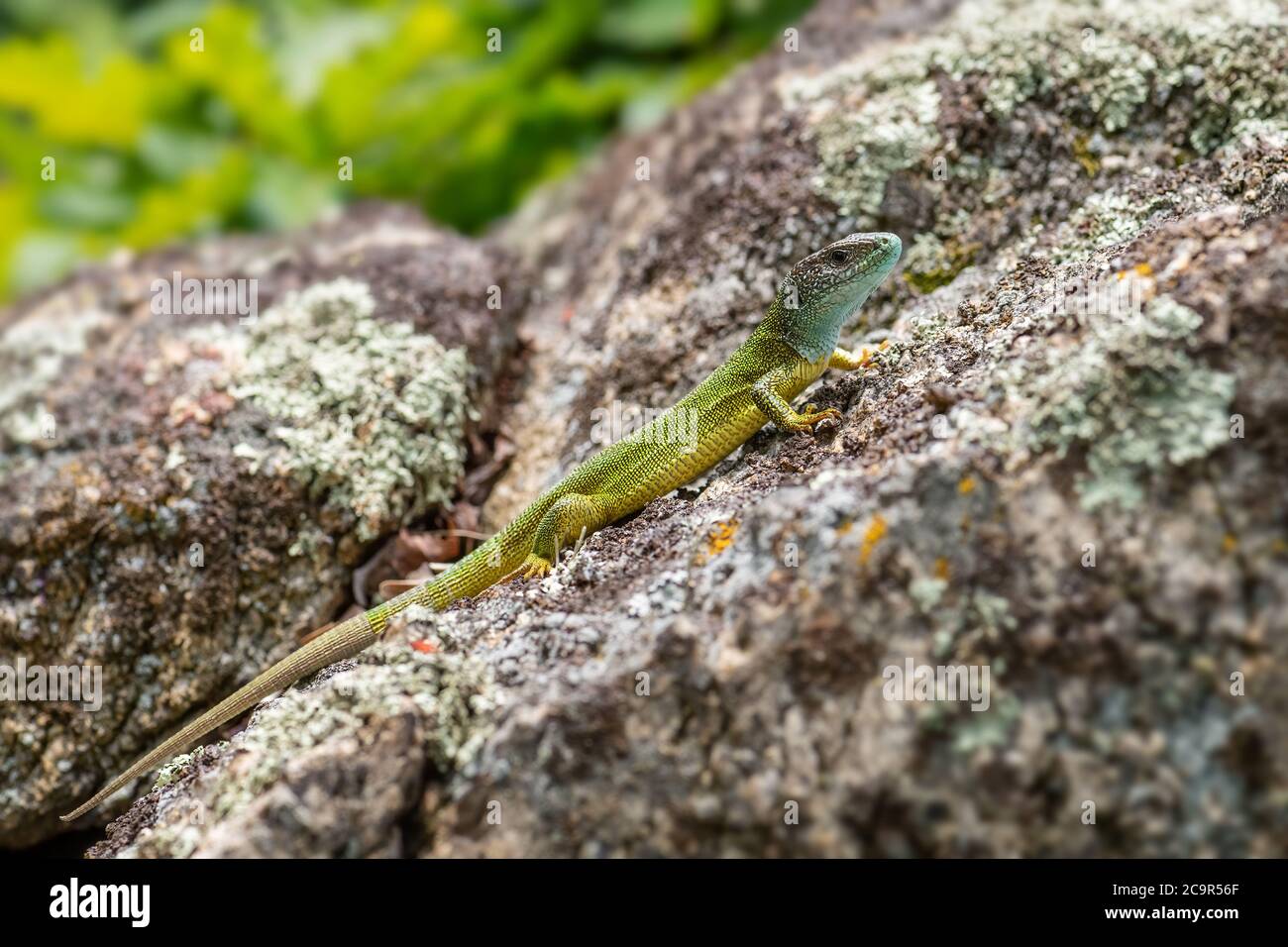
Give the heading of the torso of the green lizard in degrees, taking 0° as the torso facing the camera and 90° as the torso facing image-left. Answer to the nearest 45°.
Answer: approximately 270°

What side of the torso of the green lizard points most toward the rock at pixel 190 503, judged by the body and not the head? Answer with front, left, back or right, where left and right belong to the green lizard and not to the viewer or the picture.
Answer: back
